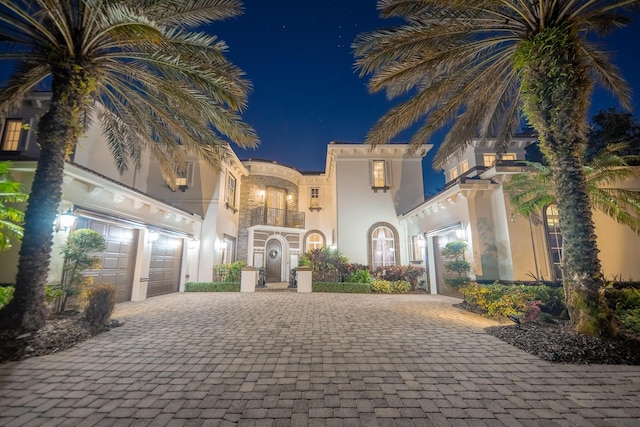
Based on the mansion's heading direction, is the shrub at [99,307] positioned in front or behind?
in front

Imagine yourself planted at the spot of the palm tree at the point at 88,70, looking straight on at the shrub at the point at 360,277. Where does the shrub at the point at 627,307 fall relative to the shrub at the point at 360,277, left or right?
right

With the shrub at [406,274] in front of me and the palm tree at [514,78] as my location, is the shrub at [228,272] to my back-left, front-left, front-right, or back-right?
front-left

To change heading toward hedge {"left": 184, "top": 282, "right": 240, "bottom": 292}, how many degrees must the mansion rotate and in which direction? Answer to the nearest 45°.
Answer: approximately 90° to its right

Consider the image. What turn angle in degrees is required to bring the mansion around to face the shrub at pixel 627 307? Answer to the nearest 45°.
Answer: approximately 45° to its left

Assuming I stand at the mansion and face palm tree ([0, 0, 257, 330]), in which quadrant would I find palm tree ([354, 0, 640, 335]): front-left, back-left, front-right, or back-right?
front-left

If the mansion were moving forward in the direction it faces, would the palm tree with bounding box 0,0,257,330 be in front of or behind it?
in front

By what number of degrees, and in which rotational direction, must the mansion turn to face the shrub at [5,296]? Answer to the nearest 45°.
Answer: approximately 45° to its right

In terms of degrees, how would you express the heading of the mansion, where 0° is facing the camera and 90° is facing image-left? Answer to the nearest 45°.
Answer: approximately 0°
